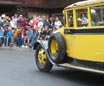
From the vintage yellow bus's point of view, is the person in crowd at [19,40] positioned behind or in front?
in front

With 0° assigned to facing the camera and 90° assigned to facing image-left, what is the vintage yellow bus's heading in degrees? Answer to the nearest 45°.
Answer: approximately 135°

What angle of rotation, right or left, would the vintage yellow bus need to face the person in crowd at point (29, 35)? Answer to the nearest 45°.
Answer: approximately 45° to its right
